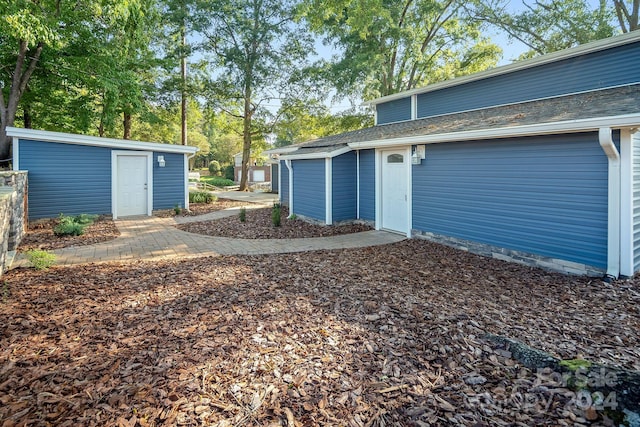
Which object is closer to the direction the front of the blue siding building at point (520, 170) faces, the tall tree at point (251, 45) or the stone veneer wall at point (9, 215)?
the stone veneer wall

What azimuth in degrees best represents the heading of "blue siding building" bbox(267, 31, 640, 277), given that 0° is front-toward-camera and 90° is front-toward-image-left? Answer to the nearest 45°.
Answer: approximately 45°

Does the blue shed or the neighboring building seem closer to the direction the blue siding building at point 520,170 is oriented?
the blue shed

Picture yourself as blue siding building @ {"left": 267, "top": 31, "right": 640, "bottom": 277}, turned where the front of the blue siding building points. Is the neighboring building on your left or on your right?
on your right

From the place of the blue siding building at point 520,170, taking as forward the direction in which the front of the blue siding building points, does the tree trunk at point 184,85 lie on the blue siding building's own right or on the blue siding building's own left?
on the blue siding building's own right

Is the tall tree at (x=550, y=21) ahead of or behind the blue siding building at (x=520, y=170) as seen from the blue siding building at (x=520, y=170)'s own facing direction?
behind

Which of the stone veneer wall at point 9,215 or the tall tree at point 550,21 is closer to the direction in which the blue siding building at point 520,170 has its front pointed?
the stone veneer wall

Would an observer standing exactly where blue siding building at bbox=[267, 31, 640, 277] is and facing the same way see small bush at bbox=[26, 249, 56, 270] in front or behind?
in front
